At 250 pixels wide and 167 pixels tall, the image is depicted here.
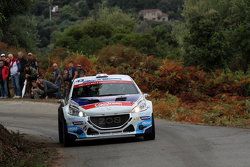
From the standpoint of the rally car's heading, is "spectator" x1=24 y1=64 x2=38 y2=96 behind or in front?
behind

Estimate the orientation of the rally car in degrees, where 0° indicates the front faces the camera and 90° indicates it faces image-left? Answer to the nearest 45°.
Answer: approximately 0°

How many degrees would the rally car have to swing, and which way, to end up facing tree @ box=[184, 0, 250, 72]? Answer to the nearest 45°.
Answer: approximately 180°

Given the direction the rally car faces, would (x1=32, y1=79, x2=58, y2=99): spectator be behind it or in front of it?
behind

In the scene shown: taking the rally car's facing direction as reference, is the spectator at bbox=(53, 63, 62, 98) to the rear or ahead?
to the rear
